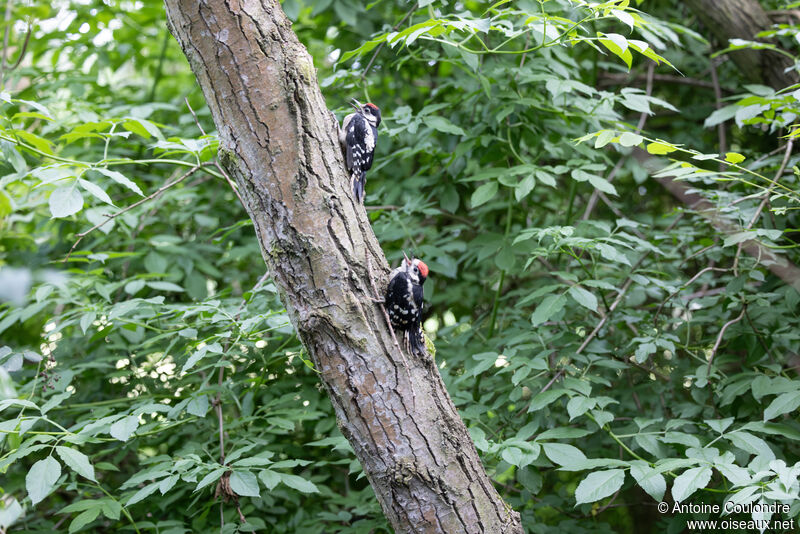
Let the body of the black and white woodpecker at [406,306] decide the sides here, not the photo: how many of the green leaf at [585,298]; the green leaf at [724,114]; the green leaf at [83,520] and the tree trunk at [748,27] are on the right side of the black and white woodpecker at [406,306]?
3

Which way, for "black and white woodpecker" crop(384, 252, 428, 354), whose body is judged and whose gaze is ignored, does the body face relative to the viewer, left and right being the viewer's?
facing away from the viewer and to the left of the viewer

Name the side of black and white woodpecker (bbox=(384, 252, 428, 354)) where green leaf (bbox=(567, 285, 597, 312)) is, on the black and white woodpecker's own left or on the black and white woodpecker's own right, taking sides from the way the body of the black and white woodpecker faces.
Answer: on the black and white woodpecker's own right

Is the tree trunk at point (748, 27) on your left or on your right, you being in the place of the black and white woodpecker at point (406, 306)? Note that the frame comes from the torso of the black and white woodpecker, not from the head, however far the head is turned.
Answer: on your right

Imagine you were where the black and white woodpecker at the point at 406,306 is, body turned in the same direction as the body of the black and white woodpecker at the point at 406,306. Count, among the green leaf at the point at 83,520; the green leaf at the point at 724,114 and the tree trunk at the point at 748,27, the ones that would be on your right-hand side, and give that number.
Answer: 2
